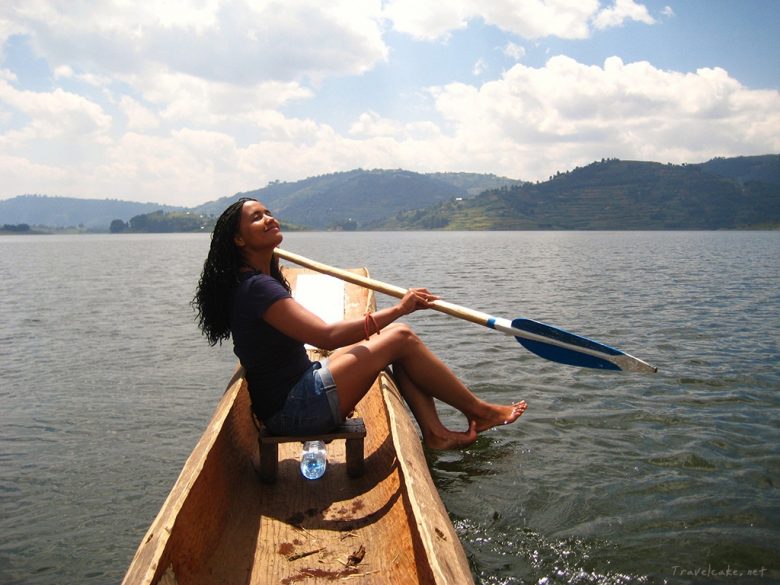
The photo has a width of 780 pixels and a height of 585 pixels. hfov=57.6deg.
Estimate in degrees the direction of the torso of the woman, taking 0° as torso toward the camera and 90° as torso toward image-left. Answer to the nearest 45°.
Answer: approximately 270°

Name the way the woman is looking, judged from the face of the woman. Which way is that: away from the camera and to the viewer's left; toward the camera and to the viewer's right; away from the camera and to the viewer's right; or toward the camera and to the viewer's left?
toward the camera and to the viewer's right
